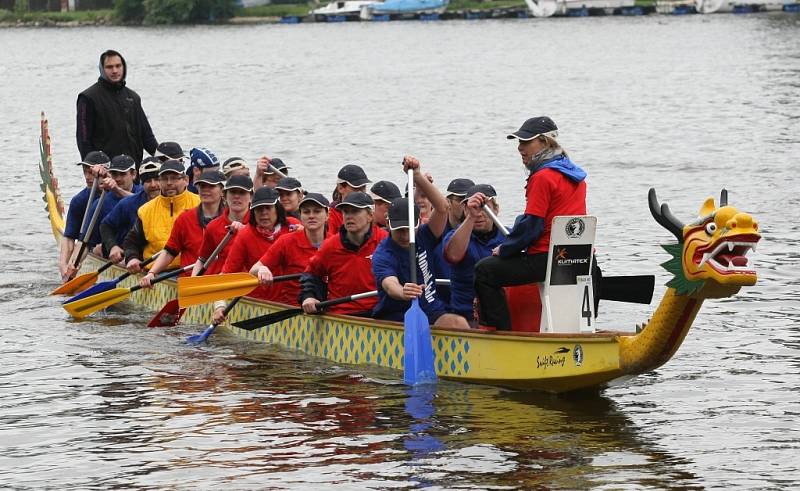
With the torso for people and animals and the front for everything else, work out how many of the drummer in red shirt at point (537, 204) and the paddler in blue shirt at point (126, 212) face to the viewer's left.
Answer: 1

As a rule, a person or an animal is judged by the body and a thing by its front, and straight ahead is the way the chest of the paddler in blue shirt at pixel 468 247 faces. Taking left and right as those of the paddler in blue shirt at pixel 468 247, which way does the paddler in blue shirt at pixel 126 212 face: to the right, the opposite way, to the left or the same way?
the same way

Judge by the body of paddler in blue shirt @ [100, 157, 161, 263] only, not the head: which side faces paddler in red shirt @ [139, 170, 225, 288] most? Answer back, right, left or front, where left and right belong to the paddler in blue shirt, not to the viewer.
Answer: front

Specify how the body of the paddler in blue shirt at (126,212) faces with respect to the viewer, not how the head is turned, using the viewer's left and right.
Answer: facing the viewer and to the right of the viewer

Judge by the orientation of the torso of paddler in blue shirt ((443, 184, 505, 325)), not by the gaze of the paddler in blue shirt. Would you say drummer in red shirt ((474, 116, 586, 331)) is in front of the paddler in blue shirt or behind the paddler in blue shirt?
in front

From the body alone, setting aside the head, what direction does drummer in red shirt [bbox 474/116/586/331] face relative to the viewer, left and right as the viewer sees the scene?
facing to the left of the viewer

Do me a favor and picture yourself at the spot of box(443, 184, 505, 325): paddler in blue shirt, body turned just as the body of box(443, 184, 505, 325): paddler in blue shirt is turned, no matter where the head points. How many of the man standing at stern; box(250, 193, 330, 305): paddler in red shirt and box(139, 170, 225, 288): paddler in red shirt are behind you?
3

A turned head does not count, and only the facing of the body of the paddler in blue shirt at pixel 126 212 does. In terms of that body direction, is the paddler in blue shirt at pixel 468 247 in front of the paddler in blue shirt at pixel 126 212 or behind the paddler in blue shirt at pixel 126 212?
in front

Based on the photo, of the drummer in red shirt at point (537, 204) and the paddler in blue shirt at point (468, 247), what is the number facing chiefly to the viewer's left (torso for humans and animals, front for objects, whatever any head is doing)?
1

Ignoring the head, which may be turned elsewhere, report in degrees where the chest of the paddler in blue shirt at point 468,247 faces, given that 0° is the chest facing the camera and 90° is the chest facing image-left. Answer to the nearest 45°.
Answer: approximately 315°

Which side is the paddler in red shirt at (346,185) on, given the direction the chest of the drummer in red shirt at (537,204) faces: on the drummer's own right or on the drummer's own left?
on the drummer's own right

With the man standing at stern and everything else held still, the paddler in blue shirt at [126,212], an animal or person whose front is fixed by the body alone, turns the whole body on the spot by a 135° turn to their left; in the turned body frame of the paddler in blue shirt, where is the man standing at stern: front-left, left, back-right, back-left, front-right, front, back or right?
front

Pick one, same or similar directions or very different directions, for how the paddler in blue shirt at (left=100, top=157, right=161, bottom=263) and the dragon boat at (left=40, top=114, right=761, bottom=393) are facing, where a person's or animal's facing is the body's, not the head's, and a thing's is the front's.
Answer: same or similar directions
